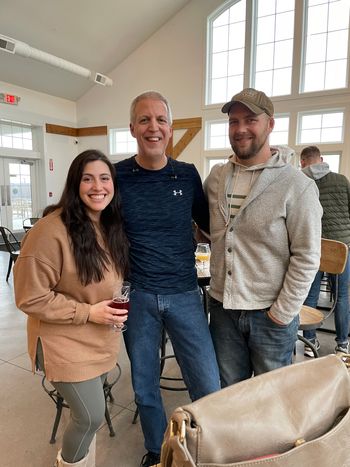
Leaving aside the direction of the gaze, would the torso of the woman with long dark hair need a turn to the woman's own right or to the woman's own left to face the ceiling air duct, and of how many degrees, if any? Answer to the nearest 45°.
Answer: approximately 135° to the woman's own left

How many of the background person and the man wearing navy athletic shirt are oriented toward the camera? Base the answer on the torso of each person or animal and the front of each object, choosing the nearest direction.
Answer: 1

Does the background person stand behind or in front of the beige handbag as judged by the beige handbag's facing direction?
behind

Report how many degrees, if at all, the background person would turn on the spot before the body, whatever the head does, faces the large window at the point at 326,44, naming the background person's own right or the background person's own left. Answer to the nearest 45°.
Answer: approximately 45° to the background person's own right

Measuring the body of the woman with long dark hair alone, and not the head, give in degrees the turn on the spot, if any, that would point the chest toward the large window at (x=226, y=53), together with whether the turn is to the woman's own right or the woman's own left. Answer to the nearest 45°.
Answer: approximately 90° to the woman's own left

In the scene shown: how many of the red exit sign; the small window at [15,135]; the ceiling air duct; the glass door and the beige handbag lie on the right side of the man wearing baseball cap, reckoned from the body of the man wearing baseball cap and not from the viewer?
4

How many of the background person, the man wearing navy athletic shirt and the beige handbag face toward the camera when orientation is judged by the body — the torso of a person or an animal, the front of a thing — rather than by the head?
2

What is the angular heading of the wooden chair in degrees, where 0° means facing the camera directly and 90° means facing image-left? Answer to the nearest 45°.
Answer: approximately 45°
